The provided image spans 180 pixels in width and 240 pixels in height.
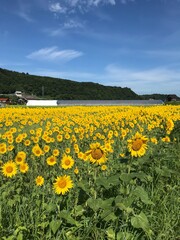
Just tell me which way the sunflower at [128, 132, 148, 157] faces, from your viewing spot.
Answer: facing the viewer

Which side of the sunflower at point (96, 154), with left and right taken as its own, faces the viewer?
front

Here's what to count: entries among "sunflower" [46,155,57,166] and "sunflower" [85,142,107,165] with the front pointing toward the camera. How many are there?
2

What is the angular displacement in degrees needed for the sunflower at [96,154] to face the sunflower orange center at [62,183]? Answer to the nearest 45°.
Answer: approximately 45° to its right

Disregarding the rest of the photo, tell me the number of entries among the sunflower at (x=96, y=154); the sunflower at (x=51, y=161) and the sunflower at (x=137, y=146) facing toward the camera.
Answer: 3

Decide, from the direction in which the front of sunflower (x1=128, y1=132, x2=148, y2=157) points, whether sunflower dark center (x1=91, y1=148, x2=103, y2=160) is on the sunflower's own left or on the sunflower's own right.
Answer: on the sunflower's own right

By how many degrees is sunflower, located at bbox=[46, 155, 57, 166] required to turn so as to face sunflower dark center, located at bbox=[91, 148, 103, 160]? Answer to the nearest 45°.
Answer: approximately 45° to its left

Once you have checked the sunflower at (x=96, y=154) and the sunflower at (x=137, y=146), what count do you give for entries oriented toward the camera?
2

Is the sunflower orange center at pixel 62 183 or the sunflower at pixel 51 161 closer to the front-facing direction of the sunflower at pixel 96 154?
the sunflower orange center

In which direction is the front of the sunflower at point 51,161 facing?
toward the camera

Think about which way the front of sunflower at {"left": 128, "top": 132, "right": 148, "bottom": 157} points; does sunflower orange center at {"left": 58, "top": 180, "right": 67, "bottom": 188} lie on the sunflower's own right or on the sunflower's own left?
on the sunflower's own right

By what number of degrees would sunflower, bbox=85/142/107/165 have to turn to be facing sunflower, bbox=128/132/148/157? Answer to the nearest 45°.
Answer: approximately 90° to its left
